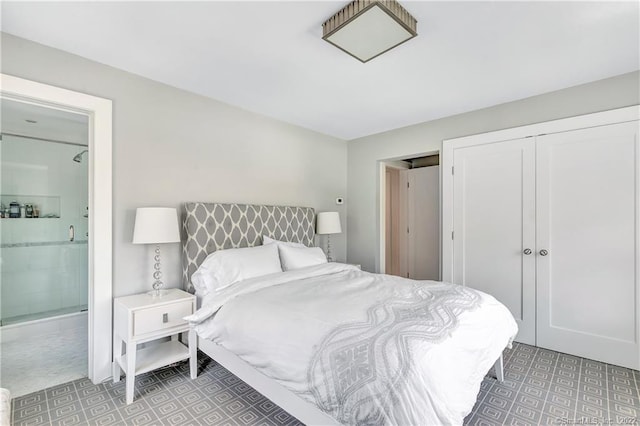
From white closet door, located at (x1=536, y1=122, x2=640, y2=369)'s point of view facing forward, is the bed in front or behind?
in front

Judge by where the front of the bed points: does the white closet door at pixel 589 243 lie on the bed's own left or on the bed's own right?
on the bed's own left

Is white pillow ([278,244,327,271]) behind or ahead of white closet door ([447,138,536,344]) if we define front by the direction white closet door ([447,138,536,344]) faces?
ahead

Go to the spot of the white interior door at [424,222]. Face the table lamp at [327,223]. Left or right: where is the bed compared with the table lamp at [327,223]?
left

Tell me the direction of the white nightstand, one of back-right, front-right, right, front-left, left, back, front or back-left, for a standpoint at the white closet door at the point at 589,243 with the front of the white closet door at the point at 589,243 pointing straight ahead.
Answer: front

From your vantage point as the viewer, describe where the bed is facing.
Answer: facing the viewer and to the right of the viewer

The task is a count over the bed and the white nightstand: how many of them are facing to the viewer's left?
0

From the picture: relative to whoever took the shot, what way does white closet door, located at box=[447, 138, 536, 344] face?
facing the viewer and to the left of the viewer
